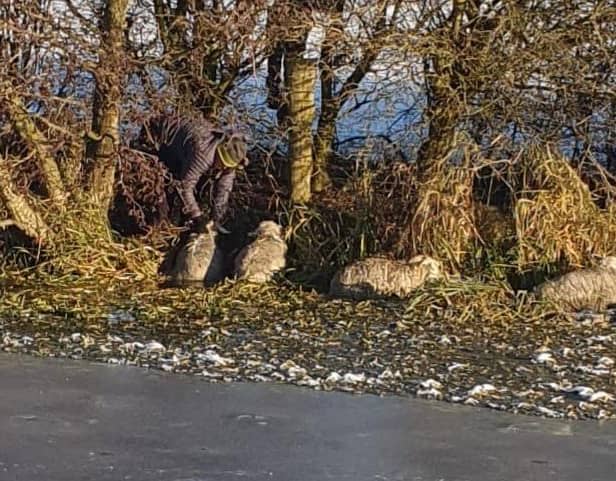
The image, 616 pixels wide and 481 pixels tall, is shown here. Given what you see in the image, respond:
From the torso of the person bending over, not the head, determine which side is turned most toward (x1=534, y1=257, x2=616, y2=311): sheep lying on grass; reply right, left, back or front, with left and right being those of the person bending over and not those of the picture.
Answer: front

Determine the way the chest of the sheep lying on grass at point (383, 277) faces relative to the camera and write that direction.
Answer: to the viewer's right

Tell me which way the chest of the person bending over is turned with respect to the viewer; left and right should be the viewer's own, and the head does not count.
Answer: facing the viewer and to the right of the viewer

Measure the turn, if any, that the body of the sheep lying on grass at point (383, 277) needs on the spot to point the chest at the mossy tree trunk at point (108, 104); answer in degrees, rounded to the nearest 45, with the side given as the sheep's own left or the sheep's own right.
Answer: approximately 180°

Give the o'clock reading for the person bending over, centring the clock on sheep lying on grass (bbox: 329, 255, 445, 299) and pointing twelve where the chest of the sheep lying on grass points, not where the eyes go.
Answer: The person bending over is roughly at 7 o'clock from the sheep lying on grass.

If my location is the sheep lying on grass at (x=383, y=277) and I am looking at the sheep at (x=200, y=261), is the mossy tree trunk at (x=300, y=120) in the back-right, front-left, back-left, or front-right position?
front-right

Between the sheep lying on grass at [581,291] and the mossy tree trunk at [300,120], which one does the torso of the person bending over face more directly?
the sheep lying on grass

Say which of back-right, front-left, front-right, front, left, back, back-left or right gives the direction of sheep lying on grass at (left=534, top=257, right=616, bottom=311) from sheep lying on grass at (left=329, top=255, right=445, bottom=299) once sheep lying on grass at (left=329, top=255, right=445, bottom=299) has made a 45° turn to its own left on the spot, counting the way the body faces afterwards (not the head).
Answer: front-right
